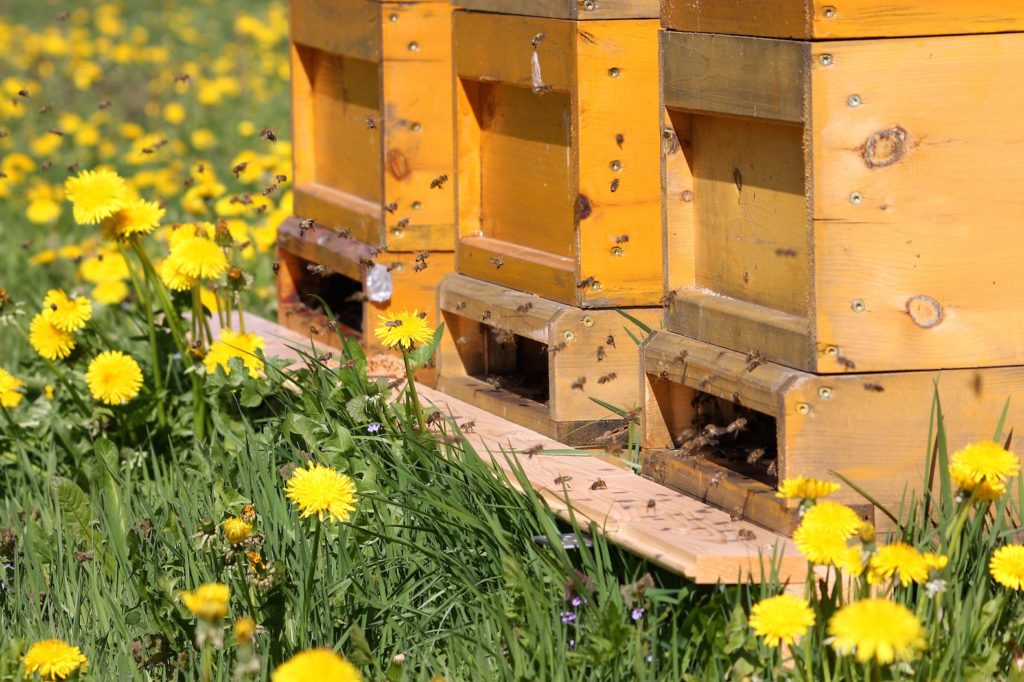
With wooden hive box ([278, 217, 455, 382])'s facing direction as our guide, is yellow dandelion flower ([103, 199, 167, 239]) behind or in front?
in front

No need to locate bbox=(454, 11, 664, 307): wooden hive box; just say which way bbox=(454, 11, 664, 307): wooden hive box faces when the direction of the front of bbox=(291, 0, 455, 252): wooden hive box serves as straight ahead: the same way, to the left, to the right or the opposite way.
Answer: the same way

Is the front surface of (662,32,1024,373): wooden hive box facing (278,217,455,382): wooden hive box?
no

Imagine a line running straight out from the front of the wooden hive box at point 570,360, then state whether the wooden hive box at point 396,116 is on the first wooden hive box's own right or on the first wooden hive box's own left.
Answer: on the first wooden hive box's own right

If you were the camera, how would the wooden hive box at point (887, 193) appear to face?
facing the viewer and to the left of the viewer

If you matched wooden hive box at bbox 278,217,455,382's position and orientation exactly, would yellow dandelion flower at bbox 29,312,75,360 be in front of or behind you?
in front

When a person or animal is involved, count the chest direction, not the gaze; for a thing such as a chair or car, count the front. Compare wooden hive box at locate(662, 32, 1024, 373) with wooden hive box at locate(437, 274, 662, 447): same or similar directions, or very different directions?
same or similar directions

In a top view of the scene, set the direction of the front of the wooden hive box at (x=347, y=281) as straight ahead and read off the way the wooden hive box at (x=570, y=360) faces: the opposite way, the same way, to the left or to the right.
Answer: the same way

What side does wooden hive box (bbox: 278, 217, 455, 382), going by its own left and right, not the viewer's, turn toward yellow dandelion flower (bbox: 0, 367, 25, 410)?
front

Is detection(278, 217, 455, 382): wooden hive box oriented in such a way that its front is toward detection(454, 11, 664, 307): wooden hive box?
no

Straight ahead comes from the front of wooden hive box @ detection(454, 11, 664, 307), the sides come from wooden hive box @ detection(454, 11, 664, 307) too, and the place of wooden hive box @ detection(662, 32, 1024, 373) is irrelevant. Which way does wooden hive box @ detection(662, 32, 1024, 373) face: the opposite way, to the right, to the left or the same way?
the same way

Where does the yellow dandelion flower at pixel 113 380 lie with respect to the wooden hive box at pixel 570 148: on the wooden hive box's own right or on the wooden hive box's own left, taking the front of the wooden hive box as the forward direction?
on the wooden hive box's own right

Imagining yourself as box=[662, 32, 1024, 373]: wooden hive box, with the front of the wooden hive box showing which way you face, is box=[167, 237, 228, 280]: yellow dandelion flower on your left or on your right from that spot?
on your right

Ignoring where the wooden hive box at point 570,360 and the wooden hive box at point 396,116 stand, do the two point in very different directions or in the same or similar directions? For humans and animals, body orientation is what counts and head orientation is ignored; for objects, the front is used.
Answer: same or similar directions

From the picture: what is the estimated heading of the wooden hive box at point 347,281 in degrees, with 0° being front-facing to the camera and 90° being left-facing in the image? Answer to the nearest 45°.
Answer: approximately 45°

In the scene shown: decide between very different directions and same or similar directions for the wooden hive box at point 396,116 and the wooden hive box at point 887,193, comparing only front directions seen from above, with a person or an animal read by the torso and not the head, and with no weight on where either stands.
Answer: same or similar directions

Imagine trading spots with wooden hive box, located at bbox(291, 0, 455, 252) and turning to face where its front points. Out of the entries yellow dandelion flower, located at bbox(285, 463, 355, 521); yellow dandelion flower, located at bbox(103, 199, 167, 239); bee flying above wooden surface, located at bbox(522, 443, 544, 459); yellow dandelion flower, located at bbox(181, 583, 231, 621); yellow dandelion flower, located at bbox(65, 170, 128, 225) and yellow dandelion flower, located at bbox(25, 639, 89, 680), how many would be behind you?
0

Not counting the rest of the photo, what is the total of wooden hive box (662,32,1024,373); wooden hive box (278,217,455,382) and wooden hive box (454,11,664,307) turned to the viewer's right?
0
